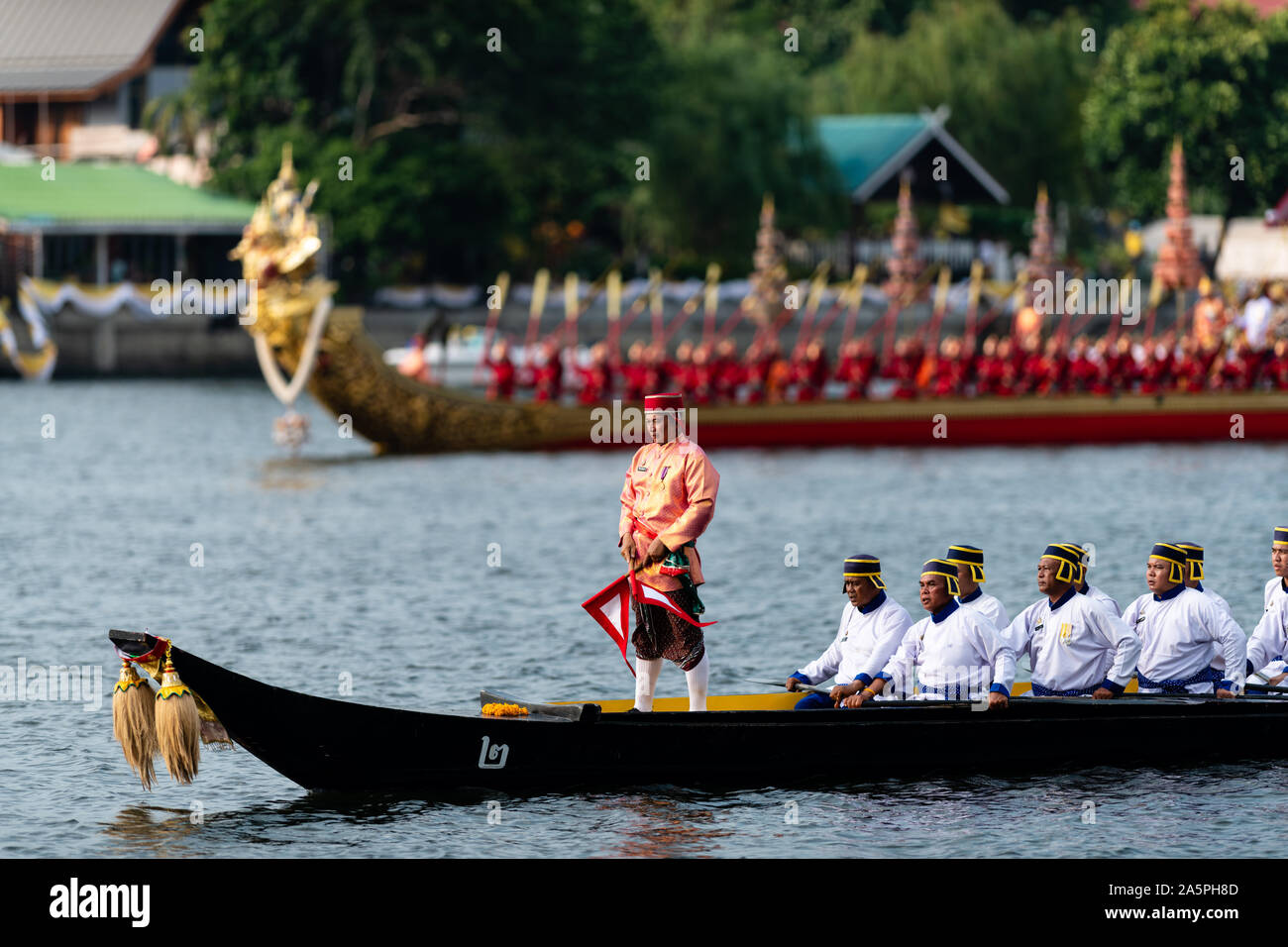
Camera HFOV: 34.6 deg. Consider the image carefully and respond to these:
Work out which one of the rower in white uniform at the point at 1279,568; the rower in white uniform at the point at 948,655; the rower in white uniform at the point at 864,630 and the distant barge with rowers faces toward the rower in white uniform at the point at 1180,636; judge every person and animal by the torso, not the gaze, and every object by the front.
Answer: the rower in white uniform at the point at 1279,568

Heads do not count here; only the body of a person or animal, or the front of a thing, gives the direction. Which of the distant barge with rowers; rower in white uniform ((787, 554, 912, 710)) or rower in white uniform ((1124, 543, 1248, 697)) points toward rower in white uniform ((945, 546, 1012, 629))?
rower in white uniform ((1124, 543, 1248, 697))

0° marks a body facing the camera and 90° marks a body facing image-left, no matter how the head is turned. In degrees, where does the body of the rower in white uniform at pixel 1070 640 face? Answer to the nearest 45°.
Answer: approximately 45°

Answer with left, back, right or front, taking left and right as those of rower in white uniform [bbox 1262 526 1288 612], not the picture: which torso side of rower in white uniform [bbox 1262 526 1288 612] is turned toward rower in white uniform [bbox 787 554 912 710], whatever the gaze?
front

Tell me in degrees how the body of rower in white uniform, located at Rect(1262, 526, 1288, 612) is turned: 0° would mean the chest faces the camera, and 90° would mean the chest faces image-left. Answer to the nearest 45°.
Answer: approximately 45°

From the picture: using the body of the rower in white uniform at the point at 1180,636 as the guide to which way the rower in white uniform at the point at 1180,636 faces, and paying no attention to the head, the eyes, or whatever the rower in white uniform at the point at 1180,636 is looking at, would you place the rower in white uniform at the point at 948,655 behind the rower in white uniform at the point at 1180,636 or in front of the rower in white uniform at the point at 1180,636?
in front

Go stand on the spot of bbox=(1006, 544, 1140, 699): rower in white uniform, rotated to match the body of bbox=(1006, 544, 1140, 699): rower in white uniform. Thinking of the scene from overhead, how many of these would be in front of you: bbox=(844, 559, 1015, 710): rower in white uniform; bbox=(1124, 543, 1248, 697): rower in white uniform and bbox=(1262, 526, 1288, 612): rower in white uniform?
1

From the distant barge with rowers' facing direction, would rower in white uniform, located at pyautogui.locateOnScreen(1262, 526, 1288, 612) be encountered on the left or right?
on its left

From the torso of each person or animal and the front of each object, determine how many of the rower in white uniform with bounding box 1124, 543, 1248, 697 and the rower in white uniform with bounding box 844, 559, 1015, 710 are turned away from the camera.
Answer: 0

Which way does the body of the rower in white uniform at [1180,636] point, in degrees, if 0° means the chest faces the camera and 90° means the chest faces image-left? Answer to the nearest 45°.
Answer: approximately 45°

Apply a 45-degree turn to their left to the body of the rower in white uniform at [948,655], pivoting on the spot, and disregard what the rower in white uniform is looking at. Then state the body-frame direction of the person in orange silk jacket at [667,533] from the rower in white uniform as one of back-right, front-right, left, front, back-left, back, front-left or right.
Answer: right

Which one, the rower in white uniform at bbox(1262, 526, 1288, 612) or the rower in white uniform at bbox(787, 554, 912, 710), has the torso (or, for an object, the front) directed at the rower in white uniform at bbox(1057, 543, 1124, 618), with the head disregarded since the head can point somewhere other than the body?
the rower in white uniform at bbox(1262, 526, 1288, 612)

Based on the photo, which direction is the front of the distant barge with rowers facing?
to the viewer's left

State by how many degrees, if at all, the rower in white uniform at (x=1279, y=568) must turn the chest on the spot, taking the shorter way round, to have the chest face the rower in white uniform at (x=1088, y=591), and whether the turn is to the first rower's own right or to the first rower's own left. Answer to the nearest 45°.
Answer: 0° — they already face them
